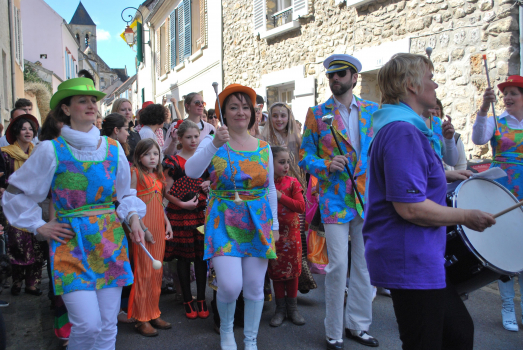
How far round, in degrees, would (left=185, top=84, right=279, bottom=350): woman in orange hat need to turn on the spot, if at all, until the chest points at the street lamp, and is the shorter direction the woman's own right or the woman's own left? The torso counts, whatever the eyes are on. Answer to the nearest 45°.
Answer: approximately 180°

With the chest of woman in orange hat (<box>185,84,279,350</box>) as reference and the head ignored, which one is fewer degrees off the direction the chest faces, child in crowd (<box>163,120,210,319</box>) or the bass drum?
the bass drum

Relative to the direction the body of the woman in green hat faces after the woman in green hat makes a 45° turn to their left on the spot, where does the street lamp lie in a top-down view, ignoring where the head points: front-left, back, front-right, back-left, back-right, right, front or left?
left

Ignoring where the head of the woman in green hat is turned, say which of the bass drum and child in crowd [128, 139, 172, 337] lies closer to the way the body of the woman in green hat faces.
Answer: the bass drum

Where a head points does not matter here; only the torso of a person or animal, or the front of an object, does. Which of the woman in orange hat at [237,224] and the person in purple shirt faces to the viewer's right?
the person in purple shirt

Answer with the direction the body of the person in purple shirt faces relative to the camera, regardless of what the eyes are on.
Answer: to the viewer's right

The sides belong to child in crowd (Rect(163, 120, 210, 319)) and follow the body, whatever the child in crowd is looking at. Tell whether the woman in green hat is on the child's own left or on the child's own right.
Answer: on the child's own right

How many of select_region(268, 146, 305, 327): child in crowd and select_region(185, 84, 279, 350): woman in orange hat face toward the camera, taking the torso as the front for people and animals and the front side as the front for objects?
2

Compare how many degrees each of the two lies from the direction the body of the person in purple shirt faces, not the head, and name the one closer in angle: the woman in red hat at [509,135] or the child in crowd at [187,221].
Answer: the woman in red hat

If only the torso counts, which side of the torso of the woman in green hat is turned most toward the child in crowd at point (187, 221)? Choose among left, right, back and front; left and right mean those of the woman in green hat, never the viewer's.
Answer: left

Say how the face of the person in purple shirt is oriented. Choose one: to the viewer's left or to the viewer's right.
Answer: to the viewer's right
